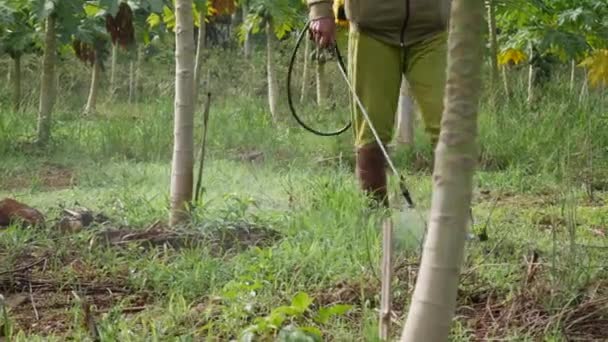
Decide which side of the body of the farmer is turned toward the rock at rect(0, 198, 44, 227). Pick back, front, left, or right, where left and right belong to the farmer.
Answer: right

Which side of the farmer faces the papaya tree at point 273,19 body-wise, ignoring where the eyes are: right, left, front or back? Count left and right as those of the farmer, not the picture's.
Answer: back

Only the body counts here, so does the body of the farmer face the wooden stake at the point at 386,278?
yes

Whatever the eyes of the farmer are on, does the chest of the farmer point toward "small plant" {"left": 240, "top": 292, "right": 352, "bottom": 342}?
yes

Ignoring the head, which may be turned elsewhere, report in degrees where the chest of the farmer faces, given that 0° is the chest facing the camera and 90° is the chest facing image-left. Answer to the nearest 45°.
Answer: approximately 0°

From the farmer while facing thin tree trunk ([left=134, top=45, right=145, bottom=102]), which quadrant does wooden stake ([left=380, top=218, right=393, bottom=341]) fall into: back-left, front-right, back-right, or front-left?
back-left

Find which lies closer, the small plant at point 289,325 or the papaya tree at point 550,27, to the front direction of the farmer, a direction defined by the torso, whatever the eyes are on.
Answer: the small plant

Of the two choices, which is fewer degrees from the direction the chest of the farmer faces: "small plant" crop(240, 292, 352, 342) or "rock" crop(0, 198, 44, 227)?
the small plant

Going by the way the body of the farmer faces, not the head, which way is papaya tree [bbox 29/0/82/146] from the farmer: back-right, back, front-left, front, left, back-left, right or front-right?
back-right

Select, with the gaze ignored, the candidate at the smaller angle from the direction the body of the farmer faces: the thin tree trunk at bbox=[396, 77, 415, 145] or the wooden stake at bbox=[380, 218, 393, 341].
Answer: the wooden stake

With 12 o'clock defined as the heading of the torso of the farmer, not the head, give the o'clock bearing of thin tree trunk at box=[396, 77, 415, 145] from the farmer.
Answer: The thin tree trunk is roughly at 6 o'clock from the farmer.
